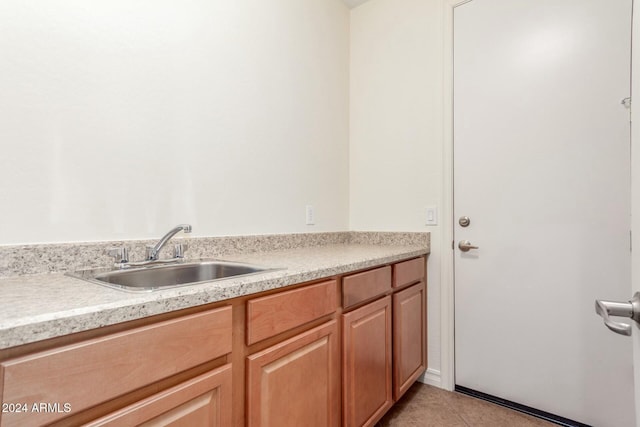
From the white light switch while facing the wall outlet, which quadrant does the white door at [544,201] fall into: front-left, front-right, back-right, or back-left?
back-left

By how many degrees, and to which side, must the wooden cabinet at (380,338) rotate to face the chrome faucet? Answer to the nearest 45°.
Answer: approximately 90° to its right

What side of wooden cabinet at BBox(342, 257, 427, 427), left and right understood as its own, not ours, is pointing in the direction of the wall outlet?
back

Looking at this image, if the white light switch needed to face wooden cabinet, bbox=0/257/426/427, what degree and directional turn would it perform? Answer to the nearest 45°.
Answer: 0° — it already faces it

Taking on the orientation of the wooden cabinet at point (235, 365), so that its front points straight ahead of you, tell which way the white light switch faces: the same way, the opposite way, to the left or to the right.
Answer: to the right

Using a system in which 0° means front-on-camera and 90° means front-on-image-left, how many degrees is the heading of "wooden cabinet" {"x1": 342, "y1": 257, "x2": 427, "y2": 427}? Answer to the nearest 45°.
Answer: approximately 315°

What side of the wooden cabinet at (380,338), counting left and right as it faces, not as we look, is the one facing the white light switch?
left

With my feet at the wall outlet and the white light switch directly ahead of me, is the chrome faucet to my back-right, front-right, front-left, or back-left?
back-right
